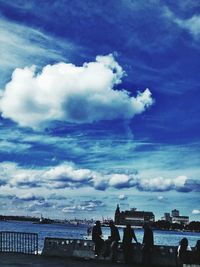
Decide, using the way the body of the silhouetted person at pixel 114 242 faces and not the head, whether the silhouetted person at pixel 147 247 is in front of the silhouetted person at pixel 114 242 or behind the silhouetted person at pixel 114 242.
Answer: behind

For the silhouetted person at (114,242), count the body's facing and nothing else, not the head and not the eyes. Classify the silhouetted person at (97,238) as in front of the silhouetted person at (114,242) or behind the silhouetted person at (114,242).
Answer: in front

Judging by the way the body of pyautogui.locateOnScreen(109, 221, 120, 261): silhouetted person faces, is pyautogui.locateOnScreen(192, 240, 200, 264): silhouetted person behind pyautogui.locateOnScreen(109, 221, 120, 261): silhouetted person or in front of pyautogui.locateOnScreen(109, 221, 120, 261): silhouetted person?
behind
